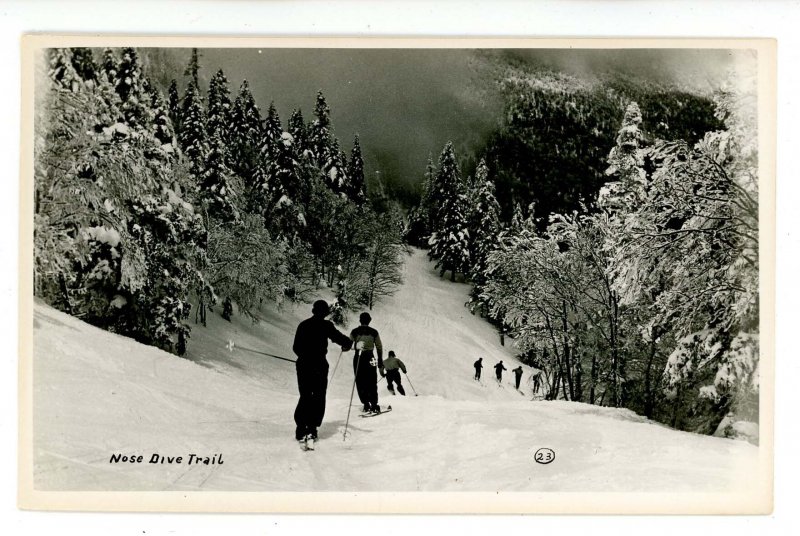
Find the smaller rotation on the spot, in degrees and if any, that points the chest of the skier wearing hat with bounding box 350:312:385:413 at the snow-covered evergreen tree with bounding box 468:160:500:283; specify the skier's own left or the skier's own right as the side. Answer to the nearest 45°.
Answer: approximately 45° to the skier's own right

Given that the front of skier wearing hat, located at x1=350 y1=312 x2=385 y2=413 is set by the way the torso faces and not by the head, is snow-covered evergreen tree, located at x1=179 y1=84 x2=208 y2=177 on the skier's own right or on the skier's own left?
on the skier's own left

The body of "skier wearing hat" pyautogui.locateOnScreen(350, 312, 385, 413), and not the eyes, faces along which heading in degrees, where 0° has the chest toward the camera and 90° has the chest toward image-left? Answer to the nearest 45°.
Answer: approximately 180°
